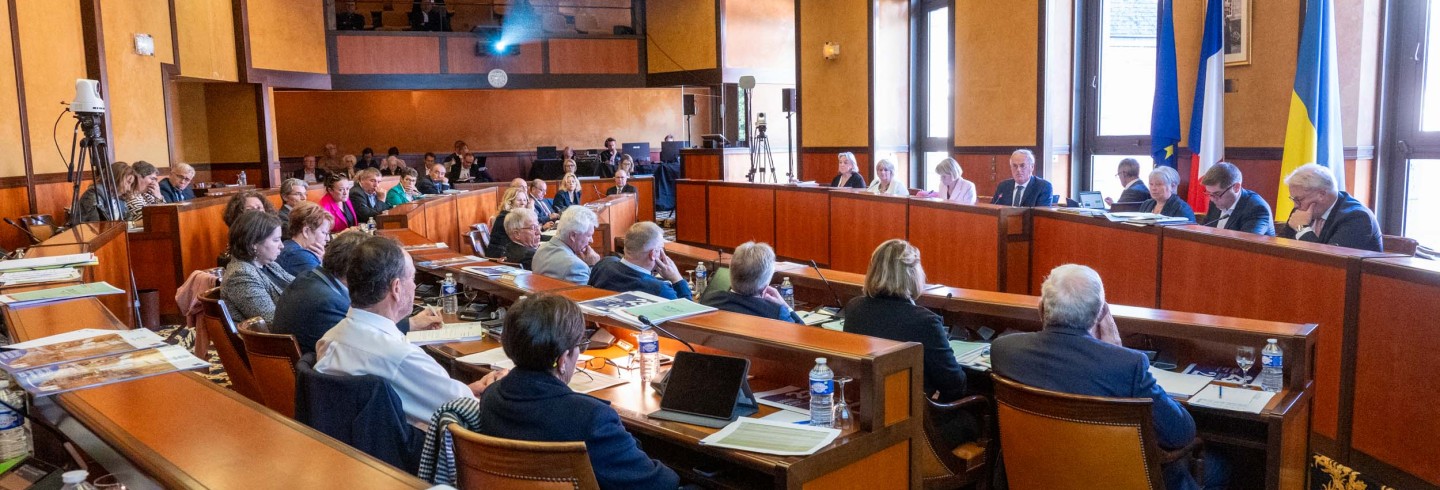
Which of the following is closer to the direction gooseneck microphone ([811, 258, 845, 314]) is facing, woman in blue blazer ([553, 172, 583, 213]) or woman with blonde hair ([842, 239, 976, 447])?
the woman in blue blazer

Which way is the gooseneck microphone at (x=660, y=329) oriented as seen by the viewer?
to the viewer's left

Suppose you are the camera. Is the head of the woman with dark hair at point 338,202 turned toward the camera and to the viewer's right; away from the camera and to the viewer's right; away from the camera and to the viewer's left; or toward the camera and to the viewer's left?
toward the camera and to the viewer's right

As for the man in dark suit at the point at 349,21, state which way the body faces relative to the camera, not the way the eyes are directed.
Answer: toward the camera

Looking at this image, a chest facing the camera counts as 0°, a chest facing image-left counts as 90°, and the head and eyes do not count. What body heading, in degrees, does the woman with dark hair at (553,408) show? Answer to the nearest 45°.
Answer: approximately 225°

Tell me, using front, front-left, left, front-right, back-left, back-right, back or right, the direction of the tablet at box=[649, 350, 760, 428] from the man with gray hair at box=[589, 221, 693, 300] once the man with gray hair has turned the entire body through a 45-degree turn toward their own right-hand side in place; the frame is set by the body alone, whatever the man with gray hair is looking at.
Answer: right

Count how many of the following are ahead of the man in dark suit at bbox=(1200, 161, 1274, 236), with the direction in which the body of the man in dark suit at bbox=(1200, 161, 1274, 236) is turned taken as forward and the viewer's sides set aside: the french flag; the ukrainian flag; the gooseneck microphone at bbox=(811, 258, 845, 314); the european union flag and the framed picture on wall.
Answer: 1

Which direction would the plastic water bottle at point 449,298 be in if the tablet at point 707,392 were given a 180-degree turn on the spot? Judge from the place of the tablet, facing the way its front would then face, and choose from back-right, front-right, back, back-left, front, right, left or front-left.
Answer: left

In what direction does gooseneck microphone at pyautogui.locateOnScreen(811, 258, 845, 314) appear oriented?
to the viewer's left

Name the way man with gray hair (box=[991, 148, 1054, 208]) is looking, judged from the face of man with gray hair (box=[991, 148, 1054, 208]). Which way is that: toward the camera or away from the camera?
toward the camera

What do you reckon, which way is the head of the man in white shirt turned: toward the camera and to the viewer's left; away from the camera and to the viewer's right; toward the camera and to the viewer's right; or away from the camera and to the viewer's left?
away from the camera and to the viewer's right

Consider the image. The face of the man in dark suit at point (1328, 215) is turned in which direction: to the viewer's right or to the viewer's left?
to the viewer's left

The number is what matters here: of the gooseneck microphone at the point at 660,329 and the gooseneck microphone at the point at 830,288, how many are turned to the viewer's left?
2

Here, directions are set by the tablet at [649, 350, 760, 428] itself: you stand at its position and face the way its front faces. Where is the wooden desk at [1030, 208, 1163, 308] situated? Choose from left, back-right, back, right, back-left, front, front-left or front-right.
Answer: back

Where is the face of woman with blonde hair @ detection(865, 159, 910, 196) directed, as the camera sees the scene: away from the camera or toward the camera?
toward the camera

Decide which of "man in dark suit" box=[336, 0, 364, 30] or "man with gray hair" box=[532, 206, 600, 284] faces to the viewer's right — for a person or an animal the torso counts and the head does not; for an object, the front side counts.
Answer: the man with gray hair

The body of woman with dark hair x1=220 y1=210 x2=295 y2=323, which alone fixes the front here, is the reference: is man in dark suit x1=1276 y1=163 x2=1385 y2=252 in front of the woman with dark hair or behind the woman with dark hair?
in front
